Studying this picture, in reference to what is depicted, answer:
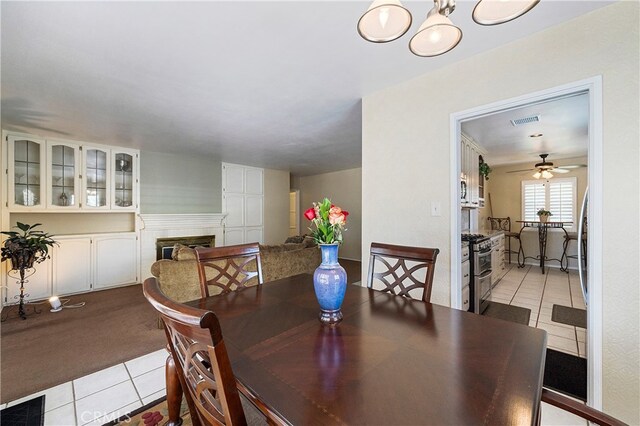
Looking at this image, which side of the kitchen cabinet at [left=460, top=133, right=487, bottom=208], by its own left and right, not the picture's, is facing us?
right

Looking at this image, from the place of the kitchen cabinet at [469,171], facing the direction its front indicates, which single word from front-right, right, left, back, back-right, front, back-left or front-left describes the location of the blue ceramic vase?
right

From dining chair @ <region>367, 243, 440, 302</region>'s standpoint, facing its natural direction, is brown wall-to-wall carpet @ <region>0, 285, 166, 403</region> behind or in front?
in front

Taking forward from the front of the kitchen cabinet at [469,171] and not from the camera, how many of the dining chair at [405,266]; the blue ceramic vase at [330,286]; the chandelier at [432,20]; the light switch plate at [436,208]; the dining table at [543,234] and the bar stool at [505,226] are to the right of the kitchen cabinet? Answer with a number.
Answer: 4

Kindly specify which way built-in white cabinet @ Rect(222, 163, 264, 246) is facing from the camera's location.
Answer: facing the viewer and to the right of the viewer

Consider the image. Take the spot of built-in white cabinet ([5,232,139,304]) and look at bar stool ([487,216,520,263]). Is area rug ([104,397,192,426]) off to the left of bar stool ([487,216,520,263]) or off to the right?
right

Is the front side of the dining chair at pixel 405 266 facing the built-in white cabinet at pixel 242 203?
no

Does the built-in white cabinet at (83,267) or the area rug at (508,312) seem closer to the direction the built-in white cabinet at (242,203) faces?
the area rug

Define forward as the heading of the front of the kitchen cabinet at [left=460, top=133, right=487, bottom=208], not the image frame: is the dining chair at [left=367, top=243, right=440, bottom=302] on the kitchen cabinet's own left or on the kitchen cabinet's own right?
on the kitchen cabinet's own right

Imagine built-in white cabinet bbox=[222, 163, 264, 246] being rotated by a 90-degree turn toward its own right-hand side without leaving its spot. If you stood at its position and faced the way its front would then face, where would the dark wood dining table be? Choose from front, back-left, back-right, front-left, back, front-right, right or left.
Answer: front-left

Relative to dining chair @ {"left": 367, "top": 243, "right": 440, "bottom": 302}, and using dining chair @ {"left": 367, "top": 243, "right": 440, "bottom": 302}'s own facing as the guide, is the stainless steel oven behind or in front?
behind

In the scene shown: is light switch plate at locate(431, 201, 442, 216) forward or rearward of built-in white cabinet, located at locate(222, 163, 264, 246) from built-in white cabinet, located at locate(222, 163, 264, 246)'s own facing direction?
forward

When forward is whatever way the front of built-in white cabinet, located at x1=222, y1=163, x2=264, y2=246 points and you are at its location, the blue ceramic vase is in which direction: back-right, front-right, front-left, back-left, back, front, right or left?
front-right

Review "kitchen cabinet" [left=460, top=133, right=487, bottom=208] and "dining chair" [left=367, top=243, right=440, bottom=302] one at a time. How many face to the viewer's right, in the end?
1

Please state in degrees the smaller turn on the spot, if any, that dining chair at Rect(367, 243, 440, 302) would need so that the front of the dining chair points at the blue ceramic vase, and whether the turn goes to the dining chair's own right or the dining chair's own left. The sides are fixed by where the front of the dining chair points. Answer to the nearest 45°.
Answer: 0° — it already faces it

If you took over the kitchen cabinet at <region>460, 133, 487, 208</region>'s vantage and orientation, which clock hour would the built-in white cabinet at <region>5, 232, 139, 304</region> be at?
The built-in white cabinet is roughly at 5 o'clock from the kitchen cabinet.
